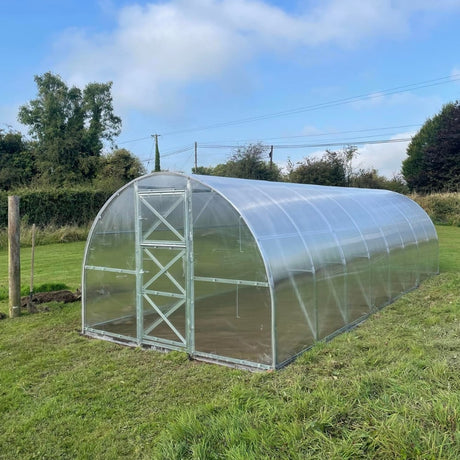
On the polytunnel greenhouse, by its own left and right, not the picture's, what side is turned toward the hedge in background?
back

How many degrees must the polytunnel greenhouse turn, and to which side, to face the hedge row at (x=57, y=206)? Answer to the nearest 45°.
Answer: approximately 90° to its right

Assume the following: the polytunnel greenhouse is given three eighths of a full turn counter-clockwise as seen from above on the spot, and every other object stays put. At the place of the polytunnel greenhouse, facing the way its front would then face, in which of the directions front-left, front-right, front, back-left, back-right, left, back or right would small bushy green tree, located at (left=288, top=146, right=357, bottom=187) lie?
left

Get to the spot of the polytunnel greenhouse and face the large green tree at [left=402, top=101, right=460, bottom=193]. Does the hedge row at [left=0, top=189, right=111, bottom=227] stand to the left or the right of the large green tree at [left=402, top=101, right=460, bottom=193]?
left

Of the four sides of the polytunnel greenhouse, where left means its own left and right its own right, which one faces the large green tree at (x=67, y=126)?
right

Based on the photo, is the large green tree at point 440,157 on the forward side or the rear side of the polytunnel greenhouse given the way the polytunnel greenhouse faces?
on the rear side

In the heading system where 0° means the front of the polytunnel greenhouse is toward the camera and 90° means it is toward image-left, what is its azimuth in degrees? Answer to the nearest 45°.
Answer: approximately 45°
